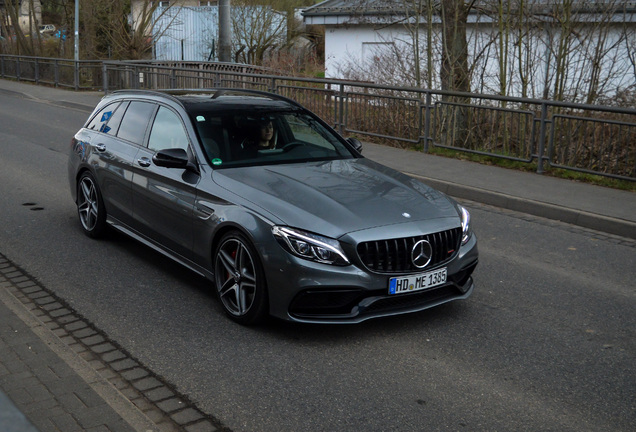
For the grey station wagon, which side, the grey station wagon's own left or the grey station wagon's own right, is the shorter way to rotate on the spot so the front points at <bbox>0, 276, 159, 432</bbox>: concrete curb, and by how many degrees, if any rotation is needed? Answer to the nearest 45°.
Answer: approximately 90° to the grey station wagon's own right

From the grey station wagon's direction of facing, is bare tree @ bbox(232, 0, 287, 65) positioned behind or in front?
behind

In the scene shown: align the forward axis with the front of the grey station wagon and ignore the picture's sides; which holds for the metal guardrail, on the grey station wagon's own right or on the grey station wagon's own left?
on the grey station wagon's own left

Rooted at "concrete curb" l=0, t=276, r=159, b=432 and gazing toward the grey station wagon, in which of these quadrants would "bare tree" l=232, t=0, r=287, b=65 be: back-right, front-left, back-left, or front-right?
front-left

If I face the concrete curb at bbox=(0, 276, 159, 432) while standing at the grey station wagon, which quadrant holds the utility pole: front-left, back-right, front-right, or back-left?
back-right

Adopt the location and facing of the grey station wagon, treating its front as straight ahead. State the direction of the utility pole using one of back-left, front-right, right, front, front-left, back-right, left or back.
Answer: back-left

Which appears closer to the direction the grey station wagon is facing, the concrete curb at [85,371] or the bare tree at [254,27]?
the concrete curb

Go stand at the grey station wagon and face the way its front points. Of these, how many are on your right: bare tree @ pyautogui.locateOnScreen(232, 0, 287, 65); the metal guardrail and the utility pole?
0

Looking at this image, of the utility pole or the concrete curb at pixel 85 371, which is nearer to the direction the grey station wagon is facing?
the concrete curb
